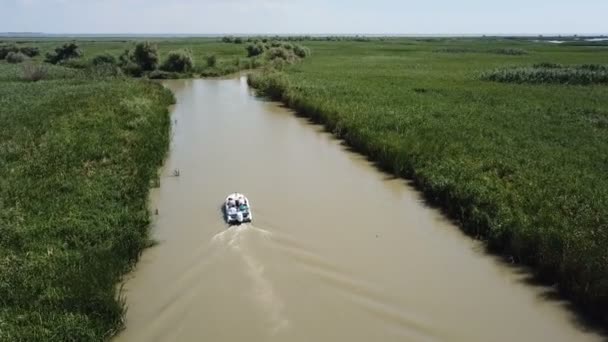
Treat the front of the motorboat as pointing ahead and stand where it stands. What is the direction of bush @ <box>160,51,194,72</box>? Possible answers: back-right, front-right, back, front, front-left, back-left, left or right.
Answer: front

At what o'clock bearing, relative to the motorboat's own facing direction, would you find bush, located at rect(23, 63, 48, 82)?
The bush is roughly at 11 o'clock from the motorboat.

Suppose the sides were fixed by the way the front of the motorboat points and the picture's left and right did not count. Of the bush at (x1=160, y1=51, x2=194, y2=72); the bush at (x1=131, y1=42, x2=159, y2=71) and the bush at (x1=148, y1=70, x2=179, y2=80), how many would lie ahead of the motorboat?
3

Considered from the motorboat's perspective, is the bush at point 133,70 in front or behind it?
in front

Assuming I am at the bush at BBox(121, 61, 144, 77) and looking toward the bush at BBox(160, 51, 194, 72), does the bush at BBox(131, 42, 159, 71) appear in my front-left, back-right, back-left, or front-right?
front-left

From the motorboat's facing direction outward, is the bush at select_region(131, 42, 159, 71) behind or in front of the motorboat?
in front

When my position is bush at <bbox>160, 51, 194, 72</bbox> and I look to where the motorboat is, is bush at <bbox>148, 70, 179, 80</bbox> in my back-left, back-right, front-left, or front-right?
front-right

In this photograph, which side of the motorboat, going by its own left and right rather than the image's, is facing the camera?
back

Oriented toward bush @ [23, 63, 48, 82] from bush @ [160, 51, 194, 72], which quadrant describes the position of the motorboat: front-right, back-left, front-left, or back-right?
front-left

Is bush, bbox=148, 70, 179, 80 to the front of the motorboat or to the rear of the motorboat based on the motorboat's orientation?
to the front
